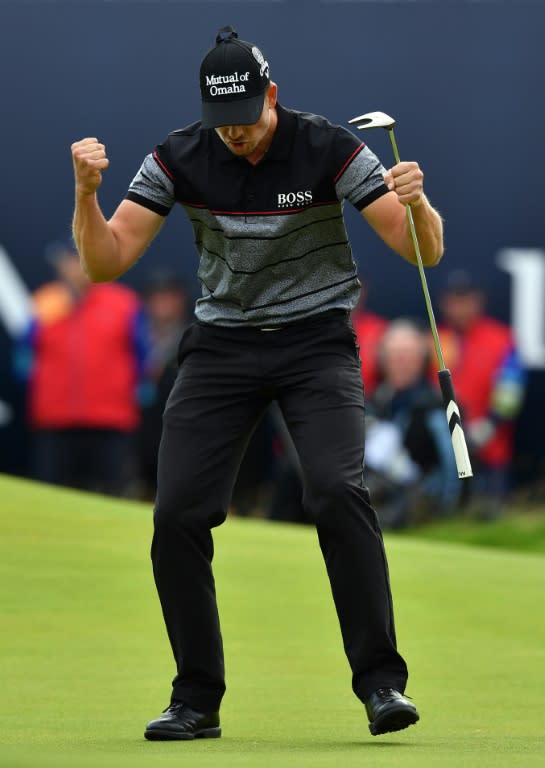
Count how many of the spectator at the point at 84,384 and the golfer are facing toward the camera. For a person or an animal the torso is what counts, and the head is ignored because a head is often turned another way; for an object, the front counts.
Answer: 2

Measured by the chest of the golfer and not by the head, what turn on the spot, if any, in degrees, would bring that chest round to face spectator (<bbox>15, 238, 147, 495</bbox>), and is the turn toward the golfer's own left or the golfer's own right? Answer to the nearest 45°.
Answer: approximately 180°

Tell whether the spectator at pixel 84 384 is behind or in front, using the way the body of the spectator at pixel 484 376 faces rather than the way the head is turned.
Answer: in front

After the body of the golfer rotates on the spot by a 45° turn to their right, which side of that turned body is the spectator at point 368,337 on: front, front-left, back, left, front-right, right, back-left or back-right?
back-right

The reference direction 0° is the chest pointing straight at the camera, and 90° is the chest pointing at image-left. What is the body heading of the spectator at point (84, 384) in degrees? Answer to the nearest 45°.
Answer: approximately 0°

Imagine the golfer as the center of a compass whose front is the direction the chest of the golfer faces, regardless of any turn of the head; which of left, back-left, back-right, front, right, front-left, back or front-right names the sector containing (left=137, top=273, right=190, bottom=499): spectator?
back

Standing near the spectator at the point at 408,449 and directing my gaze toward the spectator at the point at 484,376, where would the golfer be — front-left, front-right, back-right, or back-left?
back-right

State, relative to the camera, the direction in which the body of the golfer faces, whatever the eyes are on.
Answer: toward the camera

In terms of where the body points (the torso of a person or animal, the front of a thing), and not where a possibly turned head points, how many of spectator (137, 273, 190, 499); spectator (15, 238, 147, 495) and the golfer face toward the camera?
3

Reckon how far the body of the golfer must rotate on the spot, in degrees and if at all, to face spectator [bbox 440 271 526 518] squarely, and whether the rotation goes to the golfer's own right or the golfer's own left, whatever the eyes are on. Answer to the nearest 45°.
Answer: approximately 180°

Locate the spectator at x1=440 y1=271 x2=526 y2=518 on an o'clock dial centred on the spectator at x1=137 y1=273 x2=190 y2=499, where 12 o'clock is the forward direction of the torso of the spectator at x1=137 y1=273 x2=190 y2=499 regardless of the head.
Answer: the spectator at x1=440 y1=271 x2=526 y2=518 is roughly at 9 o'clock from the spectator at x1=137 y1=273 x2=190 y2=499.

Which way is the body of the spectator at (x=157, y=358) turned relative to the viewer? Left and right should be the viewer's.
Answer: facing the viewer

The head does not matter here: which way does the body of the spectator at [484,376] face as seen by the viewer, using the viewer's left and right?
facing the viewer and to the left of the viewer

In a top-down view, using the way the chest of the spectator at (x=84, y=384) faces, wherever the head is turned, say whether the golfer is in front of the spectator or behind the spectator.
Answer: in front

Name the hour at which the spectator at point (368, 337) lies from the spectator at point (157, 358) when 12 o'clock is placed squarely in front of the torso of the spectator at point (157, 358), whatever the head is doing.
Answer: the spectator at point (368, 337) is roughly at 9 o'clock from the spectator at point (157, 358).

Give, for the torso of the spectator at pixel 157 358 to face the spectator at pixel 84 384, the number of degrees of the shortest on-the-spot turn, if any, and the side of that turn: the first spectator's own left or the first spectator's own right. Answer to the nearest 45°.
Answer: approximately 90° to the first spectator's own right
